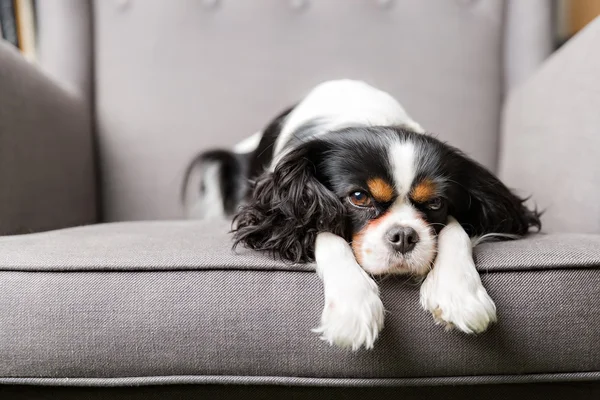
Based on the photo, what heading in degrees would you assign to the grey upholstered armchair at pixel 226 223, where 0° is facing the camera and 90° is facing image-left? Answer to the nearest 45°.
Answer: approximately 0°
